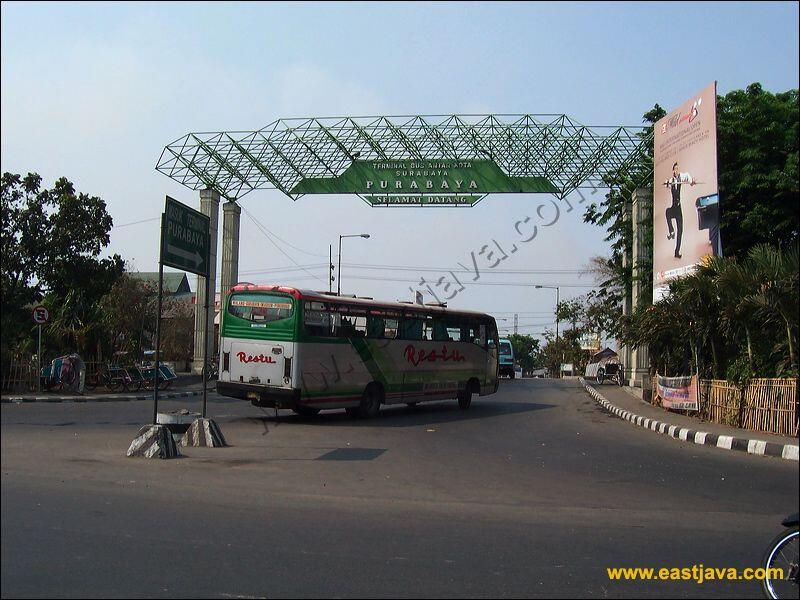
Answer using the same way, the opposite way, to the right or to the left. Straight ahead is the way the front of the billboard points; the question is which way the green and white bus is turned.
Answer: the opposite way

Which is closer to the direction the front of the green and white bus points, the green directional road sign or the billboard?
the billboard

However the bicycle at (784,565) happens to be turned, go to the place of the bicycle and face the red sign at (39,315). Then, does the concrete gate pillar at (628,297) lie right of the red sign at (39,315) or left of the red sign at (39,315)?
right

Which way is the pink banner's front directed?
toward the camera

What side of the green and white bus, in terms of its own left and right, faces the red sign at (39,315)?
left

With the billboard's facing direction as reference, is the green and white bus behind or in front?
in front

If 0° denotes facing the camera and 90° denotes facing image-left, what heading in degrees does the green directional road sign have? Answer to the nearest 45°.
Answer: approximately 315°

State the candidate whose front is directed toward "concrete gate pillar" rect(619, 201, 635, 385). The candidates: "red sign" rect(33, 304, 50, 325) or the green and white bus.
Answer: the green and white bus

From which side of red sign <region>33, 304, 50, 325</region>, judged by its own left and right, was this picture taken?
front
